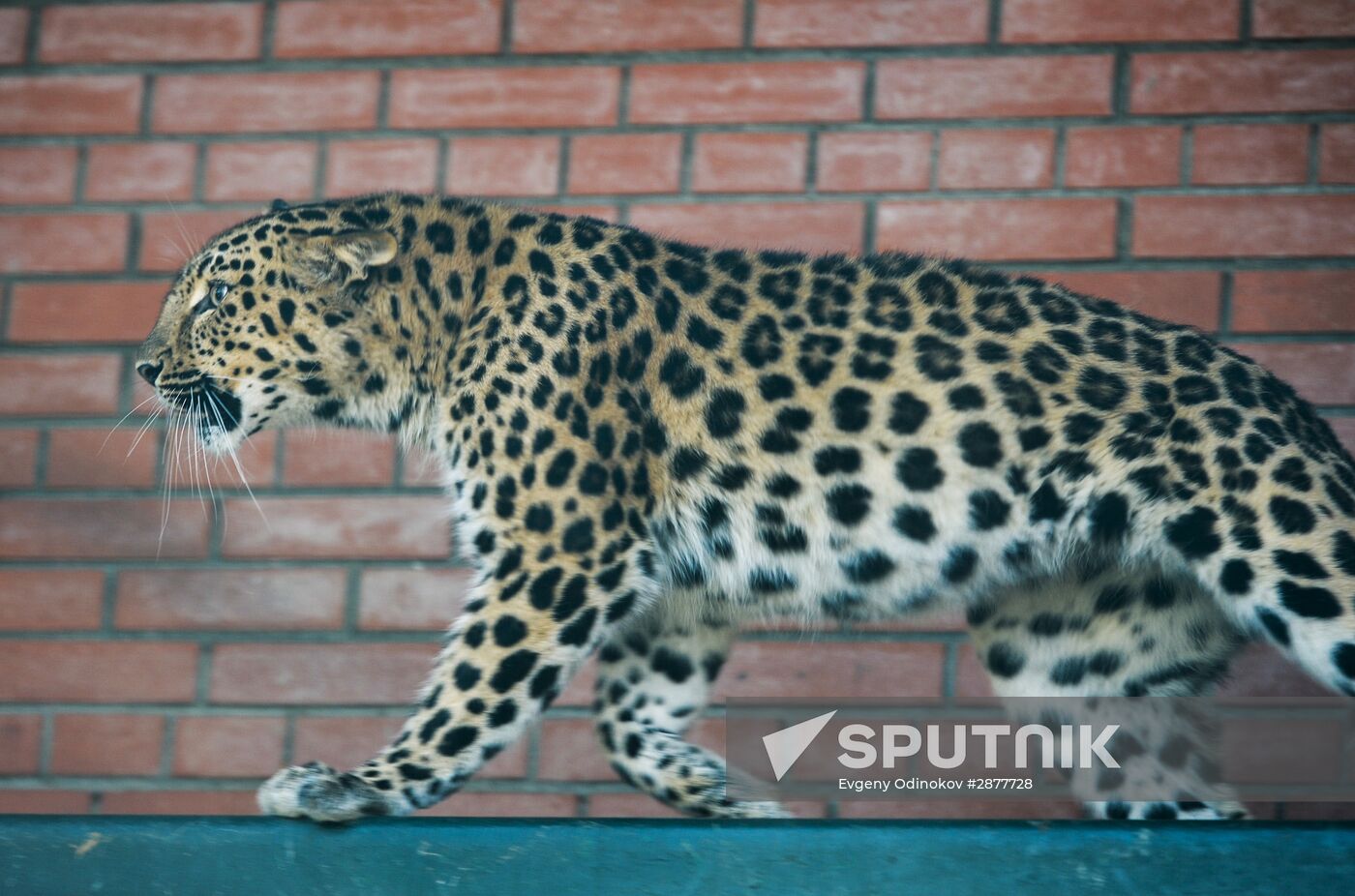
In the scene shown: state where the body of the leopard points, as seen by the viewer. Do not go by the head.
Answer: to the viewer's left
